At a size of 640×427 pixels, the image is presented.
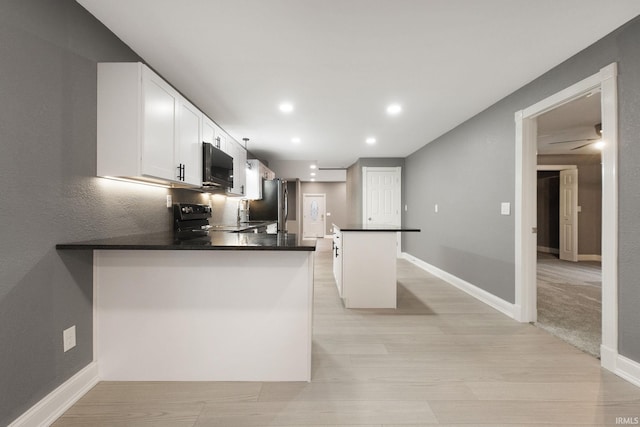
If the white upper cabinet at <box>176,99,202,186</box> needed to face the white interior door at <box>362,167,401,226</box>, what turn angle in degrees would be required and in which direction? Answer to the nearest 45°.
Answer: approximately 90° to its left

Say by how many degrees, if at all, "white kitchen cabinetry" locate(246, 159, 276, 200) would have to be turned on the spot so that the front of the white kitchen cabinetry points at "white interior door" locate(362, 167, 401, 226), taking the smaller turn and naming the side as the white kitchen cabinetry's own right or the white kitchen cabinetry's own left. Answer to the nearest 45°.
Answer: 0° — it already faces it

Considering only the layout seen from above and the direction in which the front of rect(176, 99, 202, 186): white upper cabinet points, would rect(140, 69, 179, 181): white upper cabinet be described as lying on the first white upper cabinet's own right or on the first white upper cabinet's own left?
on the first white upper cabinet's own right

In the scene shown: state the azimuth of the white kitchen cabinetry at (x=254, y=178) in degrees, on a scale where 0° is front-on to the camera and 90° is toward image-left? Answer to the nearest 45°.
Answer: approximately 270°

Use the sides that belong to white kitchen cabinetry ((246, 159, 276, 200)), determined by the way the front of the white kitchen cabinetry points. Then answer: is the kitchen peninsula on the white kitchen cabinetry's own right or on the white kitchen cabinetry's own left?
on the white kitchen cabinetry's own right

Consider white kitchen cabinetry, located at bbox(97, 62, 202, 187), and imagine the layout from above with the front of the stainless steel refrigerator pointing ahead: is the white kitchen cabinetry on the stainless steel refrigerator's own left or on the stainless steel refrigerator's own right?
on the stainless steel refrigerator's own right

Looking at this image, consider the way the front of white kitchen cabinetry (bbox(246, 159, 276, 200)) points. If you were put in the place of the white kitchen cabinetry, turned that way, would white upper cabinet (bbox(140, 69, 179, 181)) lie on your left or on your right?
on your right

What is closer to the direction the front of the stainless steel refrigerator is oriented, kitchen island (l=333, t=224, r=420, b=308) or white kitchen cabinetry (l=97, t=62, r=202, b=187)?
the kitchen island
